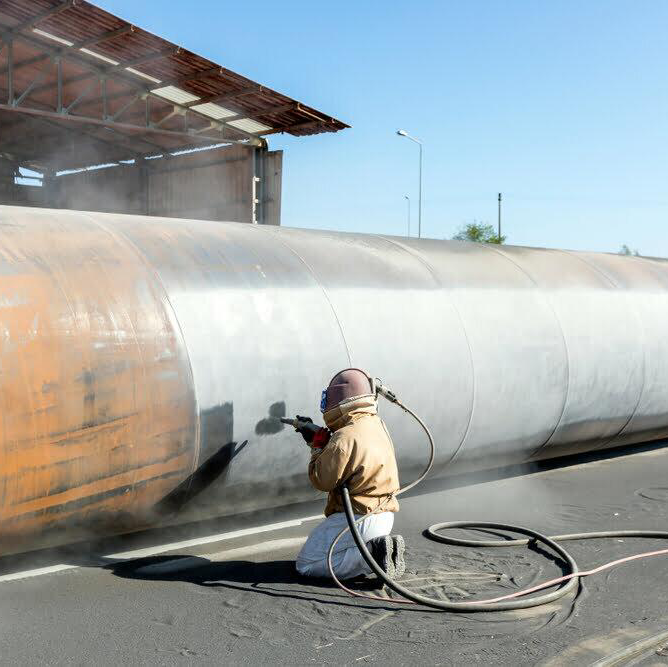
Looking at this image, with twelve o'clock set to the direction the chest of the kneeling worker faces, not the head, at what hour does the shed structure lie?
The shed structure is roughly at 1 o'clock from the kneeling worker.

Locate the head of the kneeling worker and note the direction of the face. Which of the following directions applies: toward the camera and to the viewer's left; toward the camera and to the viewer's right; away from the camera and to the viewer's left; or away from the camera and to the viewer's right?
away from the camera and to the viewer's left

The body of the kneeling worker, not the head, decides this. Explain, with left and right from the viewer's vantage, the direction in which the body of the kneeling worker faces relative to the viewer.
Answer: facing away from the viewer and to the left of the viewer
